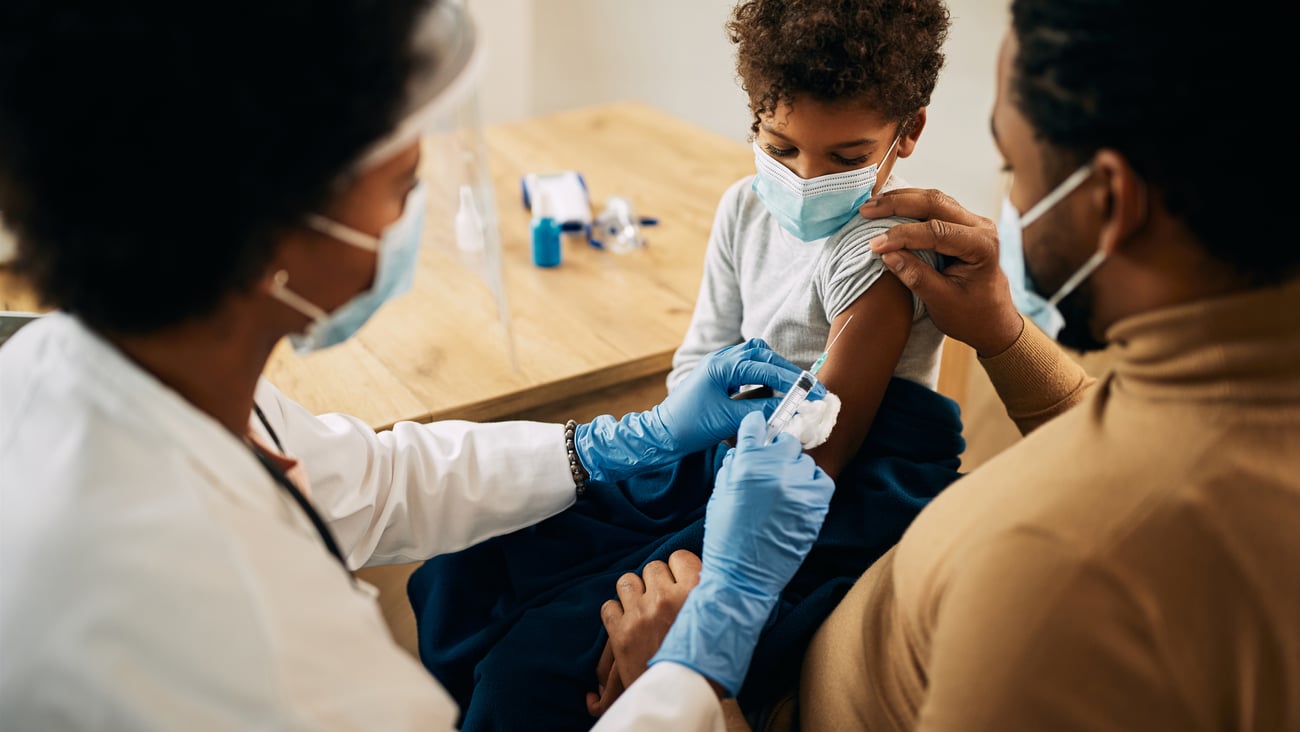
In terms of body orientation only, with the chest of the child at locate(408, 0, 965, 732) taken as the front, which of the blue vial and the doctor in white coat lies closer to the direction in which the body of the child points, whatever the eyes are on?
the doctor in white coat

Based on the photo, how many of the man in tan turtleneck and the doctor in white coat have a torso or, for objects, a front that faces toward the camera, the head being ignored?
0

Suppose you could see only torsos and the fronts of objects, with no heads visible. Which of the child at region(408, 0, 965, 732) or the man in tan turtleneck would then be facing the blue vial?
the man in tan turtleneck

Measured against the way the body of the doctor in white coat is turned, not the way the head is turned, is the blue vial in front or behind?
in front

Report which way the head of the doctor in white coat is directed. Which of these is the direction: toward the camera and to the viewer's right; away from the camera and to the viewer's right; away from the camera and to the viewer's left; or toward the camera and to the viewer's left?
away from the camera and to the viewer's right

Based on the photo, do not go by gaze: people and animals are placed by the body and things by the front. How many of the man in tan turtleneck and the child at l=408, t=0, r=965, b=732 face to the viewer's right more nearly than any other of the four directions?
0

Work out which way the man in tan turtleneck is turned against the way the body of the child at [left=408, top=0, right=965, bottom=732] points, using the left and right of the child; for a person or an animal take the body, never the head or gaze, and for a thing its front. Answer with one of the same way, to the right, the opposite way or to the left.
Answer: to the right

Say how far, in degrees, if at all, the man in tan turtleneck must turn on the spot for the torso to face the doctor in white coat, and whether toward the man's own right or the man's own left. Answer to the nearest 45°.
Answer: approximately 45° to the man's own left

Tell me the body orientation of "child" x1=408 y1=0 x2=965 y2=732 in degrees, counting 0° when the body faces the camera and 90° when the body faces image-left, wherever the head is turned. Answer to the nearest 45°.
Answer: approximately 45°

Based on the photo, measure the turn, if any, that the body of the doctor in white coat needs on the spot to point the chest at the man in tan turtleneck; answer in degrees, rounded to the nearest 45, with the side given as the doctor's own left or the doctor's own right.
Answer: approximately 45° to the doctor's own right

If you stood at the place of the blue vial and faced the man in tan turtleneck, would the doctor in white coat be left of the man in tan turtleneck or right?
right

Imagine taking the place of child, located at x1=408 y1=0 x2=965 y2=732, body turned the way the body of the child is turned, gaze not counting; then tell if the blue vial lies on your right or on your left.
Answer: on your right

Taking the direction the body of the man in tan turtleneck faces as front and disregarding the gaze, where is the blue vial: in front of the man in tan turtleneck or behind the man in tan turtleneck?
in front

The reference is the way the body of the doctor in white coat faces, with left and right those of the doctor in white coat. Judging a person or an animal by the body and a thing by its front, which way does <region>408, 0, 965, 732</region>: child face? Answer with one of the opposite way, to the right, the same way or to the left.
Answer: the opposite way

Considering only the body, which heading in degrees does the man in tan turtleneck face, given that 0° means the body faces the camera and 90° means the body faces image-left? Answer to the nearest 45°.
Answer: approximately 135°
